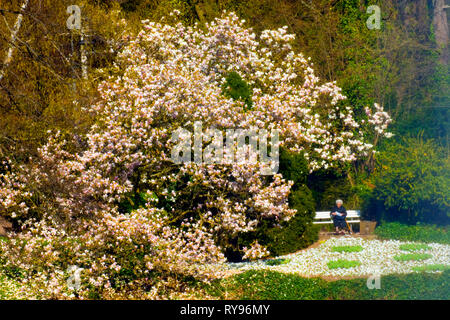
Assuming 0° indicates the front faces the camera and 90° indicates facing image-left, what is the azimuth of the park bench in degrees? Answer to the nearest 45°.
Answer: approximately 0°

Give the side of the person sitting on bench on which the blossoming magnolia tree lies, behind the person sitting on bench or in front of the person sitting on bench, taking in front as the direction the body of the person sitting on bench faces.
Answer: in front

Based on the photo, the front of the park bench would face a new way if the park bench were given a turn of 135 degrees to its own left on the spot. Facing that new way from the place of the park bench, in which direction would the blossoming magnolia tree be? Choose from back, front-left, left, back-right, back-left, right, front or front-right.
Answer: back

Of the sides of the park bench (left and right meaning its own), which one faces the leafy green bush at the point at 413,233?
left

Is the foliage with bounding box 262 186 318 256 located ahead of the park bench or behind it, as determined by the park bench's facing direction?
ahead
